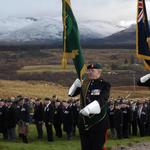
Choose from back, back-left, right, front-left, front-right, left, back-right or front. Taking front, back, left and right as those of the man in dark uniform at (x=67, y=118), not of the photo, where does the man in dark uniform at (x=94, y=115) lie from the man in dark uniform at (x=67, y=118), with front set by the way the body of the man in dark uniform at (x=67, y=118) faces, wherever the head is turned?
front-left

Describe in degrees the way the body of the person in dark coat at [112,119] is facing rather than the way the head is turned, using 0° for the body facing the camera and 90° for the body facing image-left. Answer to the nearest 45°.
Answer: approximately 0°

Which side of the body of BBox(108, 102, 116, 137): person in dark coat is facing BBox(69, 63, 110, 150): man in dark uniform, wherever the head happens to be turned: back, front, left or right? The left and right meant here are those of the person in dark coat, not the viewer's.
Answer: front

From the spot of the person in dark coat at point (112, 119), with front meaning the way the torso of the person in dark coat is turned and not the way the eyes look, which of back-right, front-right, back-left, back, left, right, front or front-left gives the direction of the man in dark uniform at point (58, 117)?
right

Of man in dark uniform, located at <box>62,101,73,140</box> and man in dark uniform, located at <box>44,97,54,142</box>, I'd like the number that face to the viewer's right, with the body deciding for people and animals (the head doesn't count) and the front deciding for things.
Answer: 0

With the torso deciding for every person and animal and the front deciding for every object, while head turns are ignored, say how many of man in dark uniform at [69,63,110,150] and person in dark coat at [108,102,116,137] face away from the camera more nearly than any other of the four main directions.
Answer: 0

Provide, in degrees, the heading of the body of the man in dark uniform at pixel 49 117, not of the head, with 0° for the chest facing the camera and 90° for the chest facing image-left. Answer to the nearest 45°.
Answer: approximately 45°

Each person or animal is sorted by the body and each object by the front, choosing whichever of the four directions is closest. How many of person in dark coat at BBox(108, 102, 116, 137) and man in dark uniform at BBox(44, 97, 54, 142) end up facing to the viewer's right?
0

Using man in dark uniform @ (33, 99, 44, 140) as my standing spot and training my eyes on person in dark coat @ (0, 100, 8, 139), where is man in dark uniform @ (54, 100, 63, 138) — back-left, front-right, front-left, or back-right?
back-right
